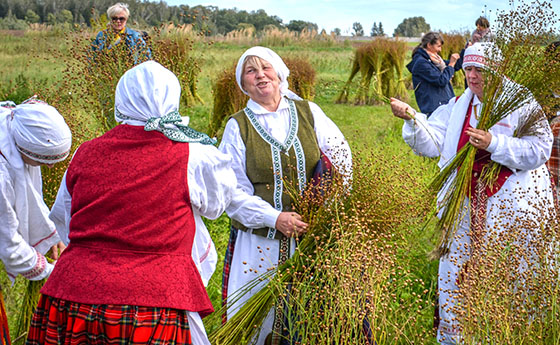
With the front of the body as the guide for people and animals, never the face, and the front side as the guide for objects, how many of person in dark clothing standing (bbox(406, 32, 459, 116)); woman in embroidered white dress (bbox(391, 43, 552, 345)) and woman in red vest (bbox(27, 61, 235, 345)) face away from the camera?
1

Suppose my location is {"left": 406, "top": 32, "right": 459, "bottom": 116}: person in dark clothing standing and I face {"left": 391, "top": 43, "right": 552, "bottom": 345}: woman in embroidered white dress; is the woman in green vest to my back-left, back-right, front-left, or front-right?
front-right

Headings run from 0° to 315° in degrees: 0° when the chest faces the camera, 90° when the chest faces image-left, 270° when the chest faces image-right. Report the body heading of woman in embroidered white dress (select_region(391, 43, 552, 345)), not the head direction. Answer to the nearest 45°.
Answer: approximately 45°

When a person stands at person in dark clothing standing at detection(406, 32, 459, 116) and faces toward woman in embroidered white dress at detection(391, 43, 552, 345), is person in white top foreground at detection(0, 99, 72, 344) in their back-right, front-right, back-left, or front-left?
front-right

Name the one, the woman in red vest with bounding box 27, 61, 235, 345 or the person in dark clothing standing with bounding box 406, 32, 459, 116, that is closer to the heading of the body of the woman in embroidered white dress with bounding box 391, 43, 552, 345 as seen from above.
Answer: the woman in red vest

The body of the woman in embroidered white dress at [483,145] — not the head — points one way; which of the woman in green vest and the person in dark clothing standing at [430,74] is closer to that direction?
the woman in green vest

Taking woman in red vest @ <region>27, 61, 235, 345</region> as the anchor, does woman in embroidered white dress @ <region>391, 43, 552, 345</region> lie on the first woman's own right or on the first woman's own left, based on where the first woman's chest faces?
on the first woman's own right

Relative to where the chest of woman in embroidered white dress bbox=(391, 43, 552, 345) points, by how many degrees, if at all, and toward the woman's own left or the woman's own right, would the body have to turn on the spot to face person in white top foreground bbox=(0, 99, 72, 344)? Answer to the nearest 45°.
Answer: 0° — they already face them

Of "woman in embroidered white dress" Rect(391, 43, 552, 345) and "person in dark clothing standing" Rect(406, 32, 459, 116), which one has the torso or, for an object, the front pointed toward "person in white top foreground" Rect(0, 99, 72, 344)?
the woman in embroidered white dress

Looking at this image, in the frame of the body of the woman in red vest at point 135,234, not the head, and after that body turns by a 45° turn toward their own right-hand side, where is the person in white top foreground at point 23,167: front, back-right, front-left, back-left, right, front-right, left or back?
left

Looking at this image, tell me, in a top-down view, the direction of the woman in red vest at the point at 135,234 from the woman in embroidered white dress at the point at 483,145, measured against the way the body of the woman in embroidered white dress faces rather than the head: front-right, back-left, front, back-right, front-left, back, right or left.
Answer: front

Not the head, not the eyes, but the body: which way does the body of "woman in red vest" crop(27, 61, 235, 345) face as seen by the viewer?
away from the camera
